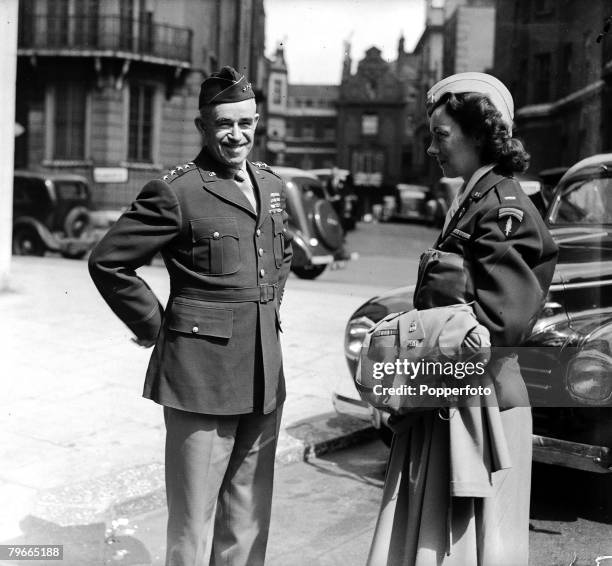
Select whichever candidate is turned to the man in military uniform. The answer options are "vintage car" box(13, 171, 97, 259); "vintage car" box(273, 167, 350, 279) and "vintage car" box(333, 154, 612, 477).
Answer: "vintage car" box(333, 154, 612, 477)

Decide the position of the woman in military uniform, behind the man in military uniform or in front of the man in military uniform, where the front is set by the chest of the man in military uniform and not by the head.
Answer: in front

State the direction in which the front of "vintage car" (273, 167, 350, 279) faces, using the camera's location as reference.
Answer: facing away from the viewer and to the left of the viewer

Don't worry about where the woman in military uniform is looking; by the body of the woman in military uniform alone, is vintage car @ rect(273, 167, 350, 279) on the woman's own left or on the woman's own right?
on the woman's own right

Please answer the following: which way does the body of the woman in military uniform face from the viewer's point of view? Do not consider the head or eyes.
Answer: to the viewer's left

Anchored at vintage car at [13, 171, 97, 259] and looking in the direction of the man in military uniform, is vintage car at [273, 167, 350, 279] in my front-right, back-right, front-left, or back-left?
front-left

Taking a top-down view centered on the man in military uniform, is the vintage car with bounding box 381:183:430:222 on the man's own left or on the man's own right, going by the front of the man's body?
on the man's own left

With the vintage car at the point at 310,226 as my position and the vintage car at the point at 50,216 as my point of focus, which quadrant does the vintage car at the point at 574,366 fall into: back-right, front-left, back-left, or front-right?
back-left

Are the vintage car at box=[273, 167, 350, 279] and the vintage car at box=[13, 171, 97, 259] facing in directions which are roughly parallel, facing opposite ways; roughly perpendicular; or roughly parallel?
roughly parallel

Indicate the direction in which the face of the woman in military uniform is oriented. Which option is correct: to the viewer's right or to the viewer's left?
to the viewer's left

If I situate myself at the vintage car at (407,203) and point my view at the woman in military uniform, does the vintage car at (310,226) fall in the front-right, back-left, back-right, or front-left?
front-right
